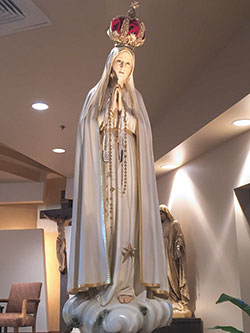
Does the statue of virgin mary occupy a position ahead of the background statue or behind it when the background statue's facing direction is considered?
ahead

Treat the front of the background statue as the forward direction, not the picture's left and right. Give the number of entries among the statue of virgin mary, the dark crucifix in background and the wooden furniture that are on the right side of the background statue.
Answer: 2

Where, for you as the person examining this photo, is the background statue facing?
facing the viewer and to the left of the viewer

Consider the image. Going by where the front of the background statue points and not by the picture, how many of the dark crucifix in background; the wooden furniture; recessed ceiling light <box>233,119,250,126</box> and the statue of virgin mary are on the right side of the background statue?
2

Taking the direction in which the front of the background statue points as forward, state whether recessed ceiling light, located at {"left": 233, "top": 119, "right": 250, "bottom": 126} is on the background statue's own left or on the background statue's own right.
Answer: on the background statue's own left

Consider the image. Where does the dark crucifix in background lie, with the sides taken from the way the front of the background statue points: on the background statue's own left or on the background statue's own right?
on the background statue's own right
